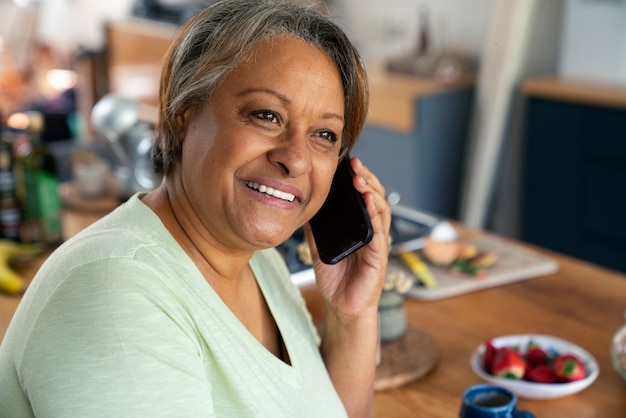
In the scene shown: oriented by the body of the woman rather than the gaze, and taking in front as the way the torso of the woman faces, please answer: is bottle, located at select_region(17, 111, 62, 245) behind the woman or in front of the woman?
behind

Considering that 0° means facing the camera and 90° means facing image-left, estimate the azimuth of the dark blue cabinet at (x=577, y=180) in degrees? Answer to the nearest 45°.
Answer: approximately 45°

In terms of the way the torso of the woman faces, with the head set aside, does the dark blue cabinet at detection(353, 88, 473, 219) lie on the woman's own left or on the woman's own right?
on the woman's own left

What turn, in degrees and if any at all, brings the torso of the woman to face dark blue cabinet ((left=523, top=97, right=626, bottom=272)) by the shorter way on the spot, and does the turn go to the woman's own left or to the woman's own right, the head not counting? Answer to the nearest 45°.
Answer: approximately 90° to the woman's own left
